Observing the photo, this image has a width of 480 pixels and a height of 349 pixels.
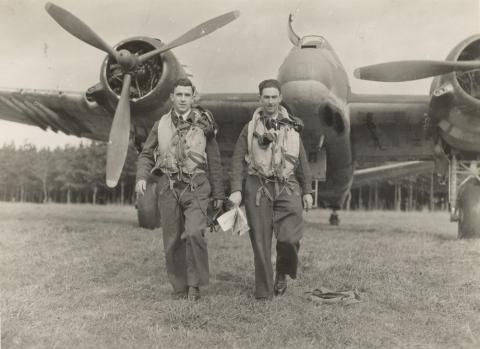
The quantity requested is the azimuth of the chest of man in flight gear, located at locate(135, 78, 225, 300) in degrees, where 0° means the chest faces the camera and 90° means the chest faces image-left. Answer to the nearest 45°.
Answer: approximately 0°

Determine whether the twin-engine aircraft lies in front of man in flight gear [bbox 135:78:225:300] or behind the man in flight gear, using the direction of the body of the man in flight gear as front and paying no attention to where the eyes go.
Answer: behind

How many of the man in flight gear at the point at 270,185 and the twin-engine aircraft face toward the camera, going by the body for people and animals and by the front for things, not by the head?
2

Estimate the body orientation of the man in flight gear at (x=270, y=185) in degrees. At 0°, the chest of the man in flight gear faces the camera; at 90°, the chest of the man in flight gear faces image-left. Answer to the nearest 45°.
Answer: approximately 0°

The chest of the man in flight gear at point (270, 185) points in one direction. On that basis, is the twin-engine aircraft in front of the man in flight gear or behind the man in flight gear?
behind

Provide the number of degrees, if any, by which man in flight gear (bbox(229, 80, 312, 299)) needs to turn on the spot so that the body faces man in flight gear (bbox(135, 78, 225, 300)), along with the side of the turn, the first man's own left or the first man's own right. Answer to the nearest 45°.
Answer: approximately 90° to the first man's own right
